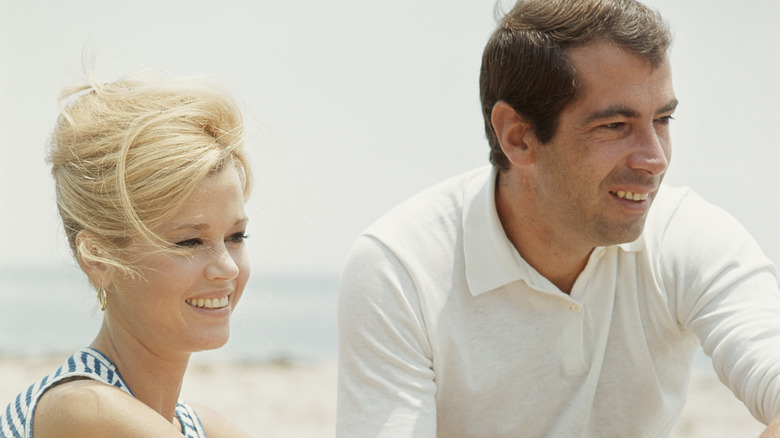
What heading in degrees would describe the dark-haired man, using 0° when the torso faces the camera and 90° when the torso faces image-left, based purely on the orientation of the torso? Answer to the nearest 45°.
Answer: approximately 315°

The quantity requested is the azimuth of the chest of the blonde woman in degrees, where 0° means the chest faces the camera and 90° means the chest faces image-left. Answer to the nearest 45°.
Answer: approximately 315°

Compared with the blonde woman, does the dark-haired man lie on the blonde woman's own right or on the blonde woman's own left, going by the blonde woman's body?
on the blonde woman's own left

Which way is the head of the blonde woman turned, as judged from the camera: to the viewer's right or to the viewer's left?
to the viewer's right

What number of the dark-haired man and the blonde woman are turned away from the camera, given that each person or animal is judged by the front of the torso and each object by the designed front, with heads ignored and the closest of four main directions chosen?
0

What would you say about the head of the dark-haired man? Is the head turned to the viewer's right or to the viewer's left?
to the viewer's right

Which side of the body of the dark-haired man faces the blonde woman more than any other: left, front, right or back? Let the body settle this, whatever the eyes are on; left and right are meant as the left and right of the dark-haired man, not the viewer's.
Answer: right
